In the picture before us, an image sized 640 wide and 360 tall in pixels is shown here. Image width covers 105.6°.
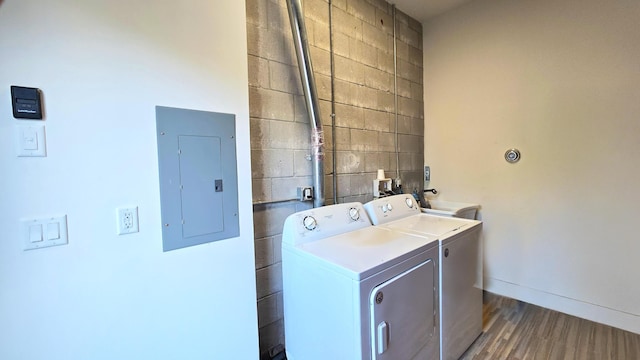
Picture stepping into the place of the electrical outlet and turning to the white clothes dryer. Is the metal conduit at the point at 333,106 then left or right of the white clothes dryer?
left

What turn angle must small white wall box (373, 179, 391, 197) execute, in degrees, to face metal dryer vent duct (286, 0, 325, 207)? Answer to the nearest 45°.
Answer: approximately 90° to its right

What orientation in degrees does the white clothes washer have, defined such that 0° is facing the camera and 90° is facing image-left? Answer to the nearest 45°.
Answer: approximately 315°

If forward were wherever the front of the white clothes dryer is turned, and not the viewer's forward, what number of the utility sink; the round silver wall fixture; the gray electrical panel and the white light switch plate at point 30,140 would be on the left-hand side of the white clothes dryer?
2

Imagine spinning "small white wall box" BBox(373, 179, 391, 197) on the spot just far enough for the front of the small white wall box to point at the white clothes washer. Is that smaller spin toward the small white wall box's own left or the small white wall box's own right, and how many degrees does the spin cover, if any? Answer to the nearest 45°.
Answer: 0° — it already faces it

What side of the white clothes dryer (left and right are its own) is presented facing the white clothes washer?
left

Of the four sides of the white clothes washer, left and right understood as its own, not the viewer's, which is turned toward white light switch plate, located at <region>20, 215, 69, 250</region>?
right

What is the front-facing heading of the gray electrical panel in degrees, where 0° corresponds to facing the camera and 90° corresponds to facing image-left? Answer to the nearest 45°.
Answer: approximately 315°

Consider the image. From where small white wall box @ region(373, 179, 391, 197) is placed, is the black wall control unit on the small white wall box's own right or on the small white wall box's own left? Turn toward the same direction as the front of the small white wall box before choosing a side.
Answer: on the small white wall box's own right

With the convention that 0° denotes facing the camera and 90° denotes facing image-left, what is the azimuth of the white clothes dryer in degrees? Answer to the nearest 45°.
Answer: approximately 315°
